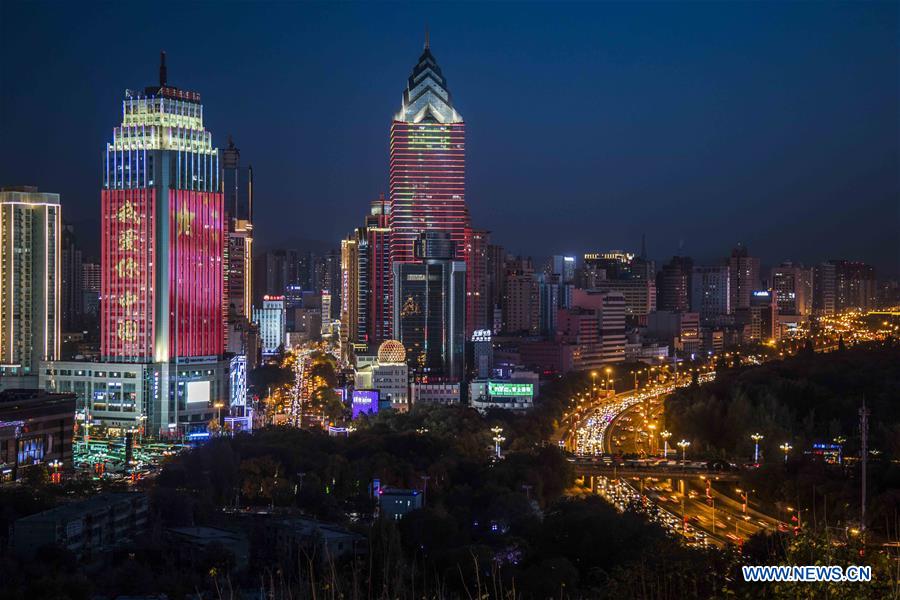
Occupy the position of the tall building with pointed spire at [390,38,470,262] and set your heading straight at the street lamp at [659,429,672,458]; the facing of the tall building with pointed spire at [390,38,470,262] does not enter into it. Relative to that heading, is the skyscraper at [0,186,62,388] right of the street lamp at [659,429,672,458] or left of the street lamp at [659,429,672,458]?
right

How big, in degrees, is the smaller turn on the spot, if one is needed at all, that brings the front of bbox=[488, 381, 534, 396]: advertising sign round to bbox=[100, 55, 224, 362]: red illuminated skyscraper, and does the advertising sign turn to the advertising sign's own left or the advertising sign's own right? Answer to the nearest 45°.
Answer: approximately 45° to the advertising sign's own right

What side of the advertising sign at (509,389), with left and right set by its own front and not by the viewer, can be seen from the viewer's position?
front

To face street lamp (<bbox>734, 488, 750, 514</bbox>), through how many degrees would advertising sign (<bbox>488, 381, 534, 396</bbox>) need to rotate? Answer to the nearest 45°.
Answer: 0° — it already faces it

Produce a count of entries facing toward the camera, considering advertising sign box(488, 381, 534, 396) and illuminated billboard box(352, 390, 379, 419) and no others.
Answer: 2

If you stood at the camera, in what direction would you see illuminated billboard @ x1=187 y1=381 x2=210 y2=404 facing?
facing the viewer

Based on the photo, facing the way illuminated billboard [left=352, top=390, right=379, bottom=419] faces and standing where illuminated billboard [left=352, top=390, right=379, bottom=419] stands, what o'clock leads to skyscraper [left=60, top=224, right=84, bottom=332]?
The skyscraper is roughly at 5 o'clock from the illuminated billboard.

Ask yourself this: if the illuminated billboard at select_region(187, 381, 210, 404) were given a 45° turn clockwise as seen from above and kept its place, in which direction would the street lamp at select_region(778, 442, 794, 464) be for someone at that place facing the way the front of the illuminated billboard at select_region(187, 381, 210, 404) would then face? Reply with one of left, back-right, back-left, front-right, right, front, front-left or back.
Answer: left

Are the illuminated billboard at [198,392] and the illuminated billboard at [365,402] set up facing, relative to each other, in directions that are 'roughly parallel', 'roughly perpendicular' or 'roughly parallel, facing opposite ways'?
roughly parallel

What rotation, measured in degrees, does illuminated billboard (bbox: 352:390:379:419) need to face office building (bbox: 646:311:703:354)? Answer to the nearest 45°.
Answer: approximately 135° to its left

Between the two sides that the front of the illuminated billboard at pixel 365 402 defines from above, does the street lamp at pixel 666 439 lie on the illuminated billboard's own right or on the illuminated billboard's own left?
on the illuminated billboard's own left

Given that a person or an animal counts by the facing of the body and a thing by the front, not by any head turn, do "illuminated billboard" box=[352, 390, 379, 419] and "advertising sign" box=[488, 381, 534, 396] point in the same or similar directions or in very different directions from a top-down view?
same or similar directions

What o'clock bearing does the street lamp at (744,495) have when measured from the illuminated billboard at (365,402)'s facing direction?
The street lamp is roughly at 11 o'clock from the illuminated billboard.

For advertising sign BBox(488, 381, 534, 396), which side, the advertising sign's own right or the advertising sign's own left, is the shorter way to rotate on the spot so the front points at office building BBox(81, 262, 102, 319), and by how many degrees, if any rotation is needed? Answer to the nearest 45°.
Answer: approximately 135° to the advertising sign's own right
